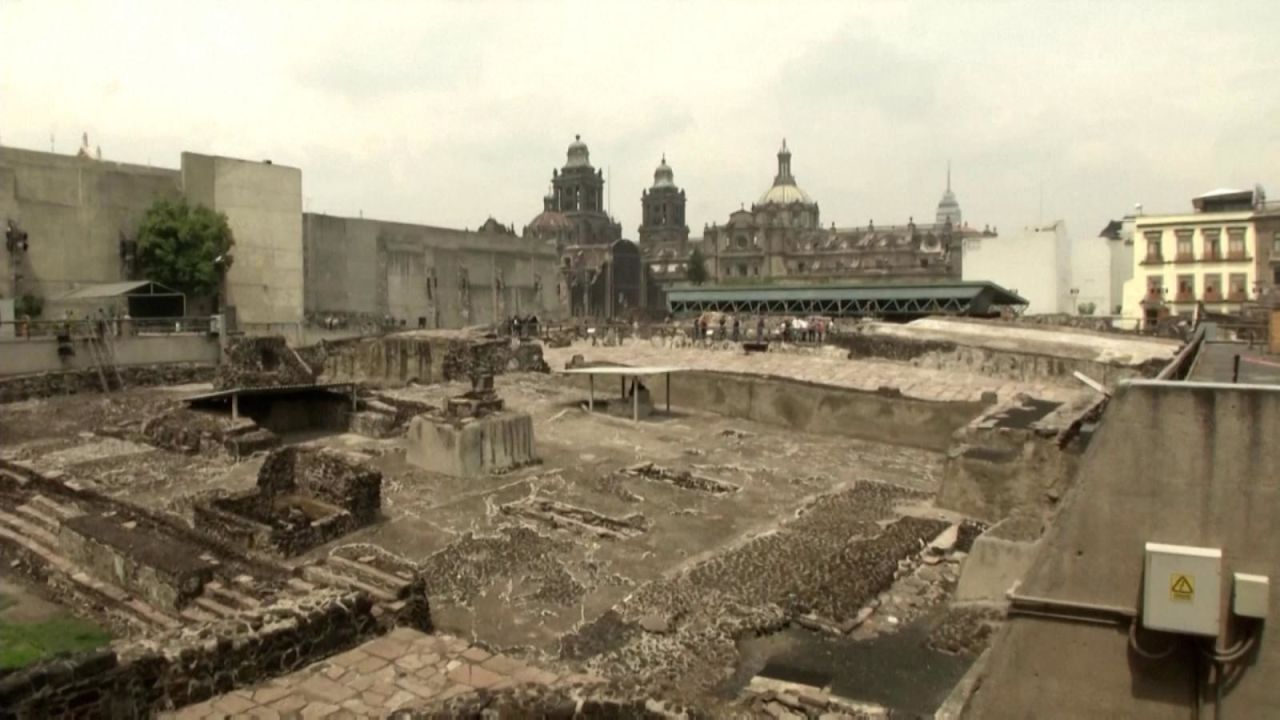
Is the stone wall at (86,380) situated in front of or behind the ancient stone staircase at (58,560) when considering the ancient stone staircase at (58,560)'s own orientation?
behind

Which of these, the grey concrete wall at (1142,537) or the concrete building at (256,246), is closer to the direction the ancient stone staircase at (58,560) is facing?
the grey concrete wall
